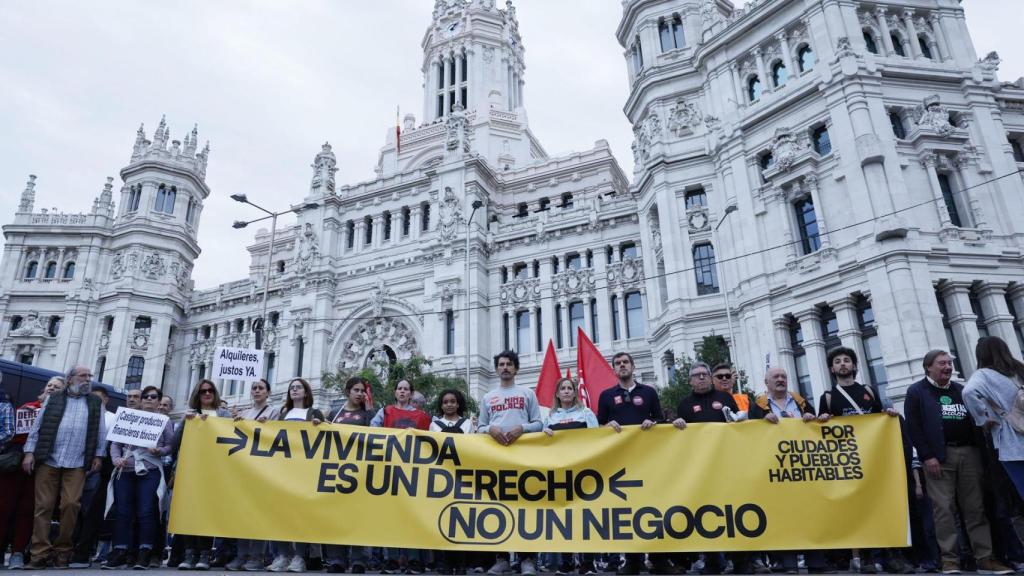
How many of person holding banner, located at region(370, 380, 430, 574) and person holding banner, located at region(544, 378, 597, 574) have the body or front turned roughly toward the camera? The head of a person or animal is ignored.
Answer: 2

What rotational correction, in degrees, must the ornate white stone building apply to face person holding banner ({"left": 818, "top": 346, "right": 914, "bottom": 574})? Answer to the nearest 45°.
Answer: approximately 45° to its left

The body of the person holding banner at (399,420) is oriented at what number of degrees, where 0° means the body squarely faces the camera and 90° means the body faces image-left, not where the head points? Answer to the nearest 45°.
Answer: approximately 0°

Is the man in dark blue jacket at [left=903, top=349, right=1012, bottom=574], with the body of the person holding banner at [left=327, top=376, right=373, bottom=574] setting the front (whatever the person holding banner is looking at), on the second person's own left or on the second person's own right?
on the second person's own left

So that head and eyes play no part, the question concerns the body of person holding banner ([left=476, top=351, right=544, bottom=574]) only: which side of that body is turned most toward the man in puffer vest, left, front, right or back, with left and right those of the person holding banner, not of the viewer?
right

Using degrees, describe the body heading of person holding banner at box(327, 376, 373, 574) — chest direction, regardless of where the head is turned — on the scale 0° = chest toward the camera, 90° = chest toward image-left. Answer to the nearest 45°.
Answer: approximately 0°

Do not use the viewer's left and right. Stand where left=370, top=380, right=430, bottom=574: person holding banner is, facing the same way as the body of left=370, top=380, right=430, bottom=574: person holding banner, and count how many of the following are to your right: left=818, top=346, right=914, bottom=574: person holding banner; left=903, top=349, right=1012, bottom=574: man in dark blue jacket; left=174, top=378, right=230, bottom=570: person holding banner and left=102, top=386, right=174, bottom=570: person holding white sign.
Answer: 2

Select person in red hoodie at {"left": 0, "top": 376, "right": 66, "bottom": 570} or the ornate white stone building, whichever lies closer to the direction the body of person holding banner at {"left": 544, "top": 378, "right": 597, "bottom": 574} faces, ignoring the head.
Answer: the person in red hoodie
